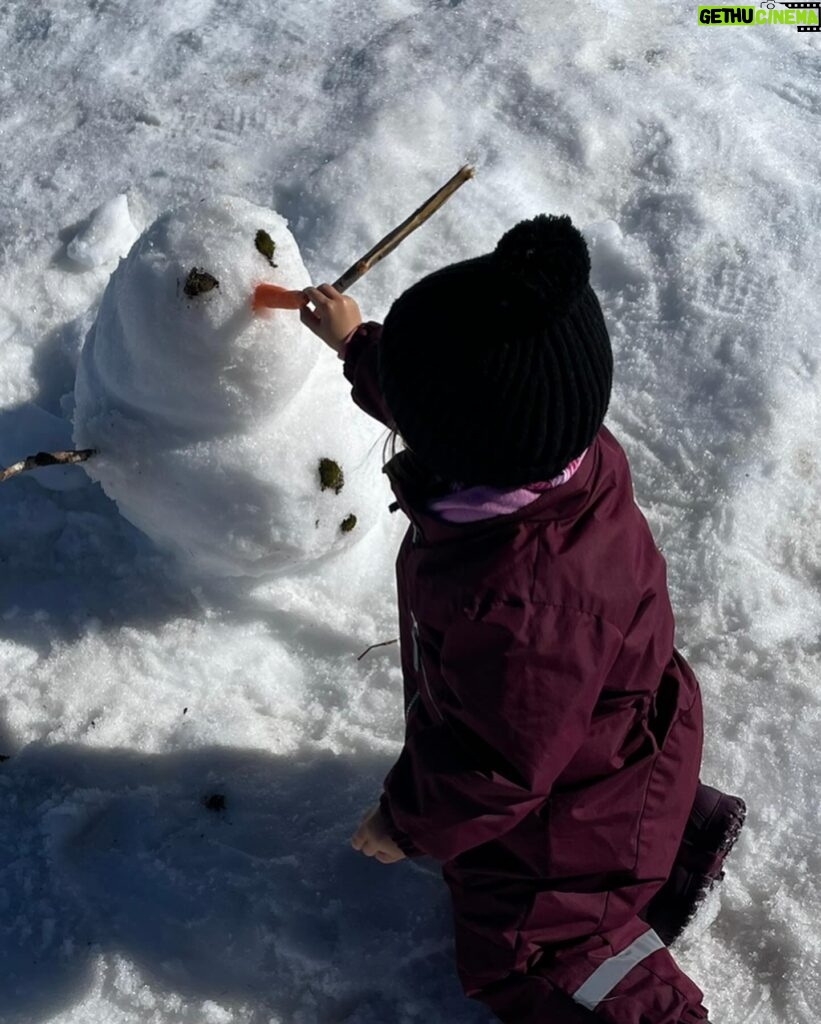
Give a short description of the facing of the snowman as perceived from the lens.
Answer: facing the viewer and to the right of the viewer

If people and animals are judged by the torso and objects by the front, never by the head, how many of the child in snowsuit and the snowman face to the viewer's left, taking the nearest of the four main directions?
1

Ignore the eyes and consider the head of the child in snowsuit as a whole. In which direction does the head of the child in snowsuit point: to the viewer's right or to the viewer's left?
to the viewer's left

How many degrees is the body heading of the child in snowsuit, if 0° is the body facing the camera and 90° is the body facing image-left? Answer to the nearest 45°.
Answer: approximately 90°
